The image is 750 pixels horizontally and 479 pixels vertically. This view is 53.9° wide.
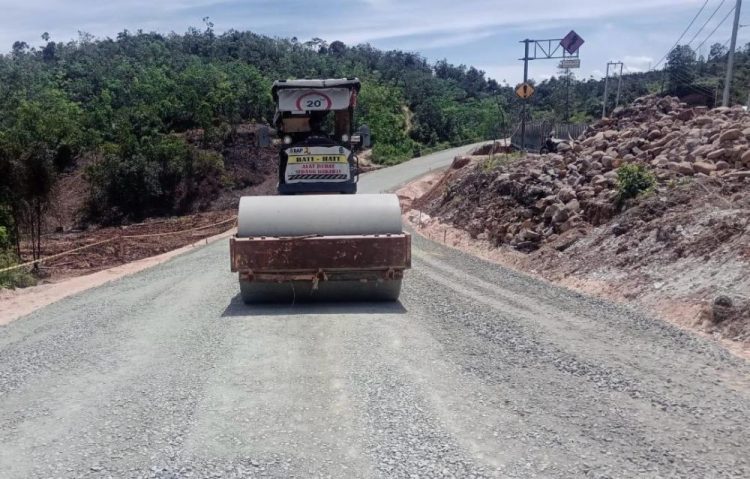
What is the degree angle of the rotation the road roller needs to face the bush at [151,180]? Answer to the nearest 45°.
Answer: approximately 180°

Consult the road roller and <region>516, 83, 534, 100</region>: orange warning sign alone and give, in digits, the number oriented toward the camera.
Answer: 2

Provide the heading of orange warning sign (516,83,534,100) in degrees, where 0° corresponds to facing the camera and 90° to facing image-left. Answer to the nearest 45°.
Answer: approximately 0°

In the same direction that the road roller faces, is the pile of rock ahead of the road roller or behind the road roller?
behind

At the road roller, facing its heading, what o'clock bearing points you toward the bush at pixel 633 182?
The bush is roughly at 8 o'clock from the road roller.

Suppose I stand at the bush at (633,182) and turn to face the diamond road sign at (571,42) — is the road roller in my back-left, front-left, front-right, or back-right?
back-left

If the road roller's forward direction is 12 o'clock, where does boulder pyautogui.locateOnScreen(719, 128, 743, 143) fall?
The boulder is roughly at 8 o'clock from the road roller.

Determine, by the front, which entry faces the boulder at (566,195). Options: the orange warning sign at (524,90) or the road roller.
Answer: the orange warning sign

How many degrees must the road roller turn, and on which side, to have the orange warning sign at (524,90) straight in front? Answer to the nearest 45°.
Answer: approximately 135° to its left
